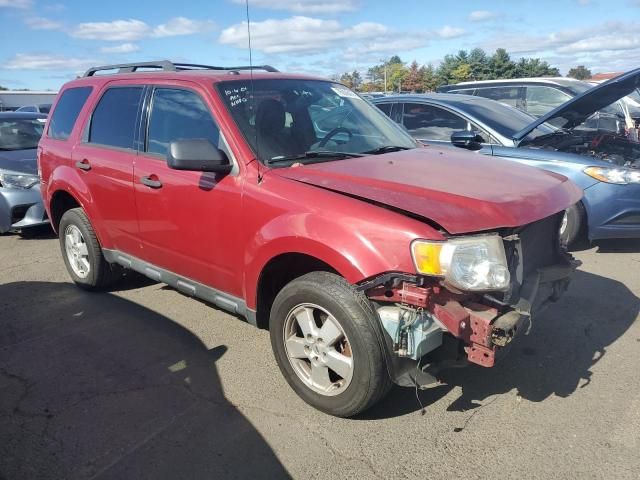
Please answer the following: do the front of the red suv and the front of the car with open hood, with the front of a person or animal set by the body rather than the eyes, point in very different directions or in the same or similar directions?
same or similar directions

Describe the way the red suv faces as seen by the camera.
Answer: facing the viewer and to the right of the viewer

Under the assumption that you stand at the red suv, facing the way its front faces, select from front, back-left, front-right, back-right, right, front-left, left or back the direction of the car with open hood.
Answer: left

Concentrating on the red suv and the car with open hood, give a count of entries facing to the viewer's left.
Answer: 0

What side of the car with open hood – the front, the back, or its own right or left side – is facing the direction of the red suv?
right
